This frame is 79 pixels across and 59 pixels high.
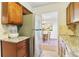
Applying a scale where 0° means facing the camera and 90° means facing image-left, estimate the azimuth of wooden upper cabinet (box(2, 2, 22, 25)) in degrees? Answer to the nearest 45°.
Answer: approximately 315°

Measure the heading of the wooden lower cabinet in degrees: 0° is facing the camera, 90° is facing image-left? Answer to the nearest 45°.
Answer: approximately 315°

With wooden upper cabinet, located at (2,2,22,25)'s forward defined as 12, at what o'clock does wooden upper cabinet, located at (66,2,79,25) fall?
The wooden upper cabinet, located at (66,2,79,25) is roughly at 11 o'clock from the wooden upper cabinet, located at (2,2,22,25).

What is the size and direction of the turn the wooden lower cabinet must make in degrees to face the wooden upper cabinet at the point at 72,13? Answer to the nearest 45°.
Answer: approximately 45° to its left
